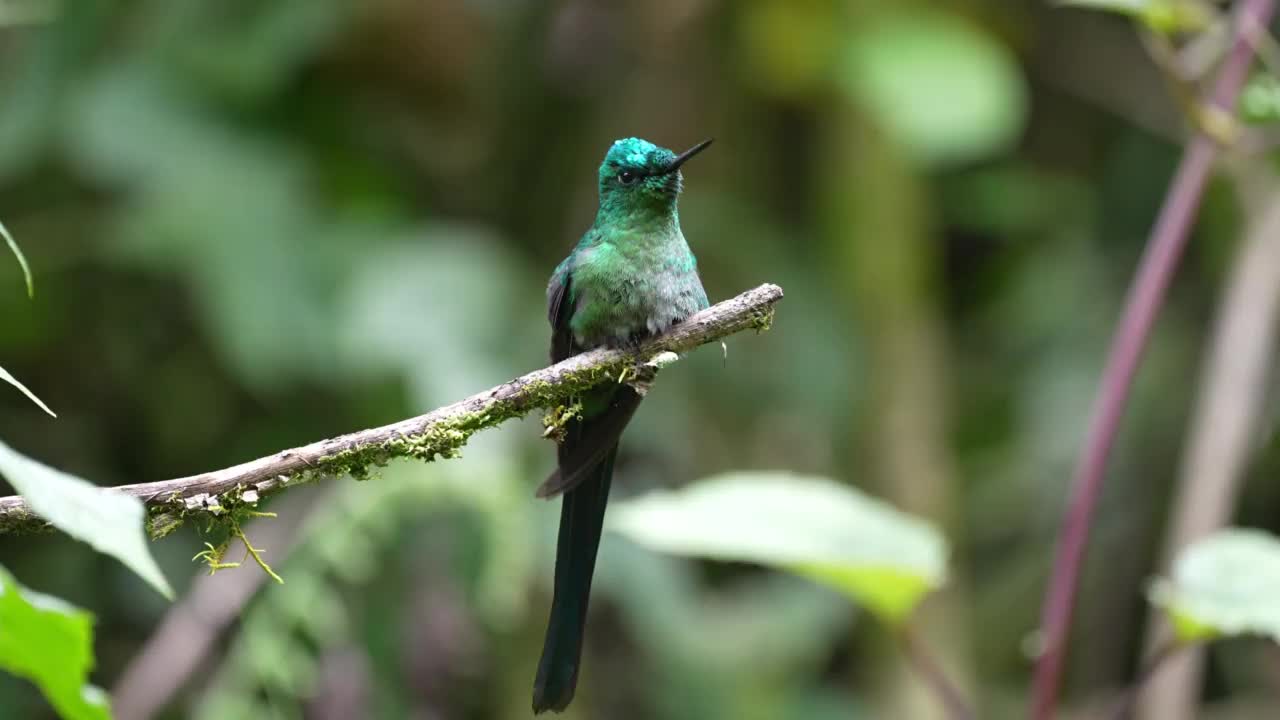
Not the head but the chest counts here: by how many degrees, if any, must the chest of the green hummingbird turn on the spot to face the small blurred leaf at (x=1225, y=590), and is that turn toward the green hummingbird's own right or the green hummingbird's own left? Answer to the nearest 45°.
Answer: approximately 45° to the green hummingbird's own left

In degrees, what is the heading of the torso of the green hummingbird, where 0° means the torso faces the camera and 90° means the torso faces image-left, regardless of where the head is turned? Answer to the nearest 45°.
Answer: approximately 315°

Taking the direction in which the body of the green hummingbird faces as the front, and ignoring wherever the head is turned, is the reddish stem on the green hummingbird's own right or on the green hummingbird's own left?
on the green hummingbird's own left
